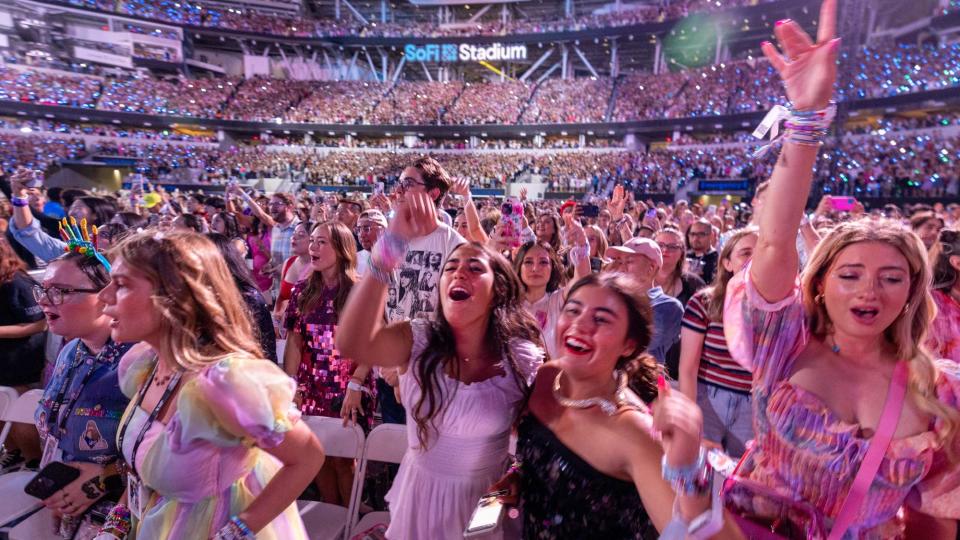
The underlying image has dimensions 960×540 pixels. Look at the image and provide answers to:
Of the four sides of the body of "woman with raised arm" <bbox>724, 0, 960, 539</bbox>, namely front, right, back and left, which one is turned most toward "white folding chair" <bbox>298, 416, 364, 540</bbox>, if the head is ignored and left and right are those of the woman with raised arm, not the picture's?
right

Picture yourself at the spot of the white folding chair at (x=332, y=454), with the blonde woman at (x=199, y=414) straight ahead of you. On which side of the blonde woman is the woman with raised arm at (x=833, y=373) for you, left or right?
left

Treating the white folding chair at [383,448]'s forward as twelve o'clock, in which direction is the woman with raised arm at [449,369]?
The woman with raised arm is roughly at 10 o'clock from the white folding chair.

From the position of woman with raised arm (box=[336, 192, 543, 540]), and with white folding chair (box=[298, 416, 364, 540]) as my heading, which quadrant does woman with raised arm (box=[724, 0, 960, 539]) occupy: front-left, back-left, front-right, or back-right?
back-right

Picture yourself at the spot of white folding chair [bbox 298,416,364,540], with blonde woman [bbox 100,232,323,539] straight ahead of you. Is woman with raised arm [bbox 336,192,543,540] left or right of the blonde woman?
left

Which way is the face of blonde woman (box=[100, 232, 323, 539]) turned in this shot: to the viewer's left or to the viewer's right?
to the viewer's left
